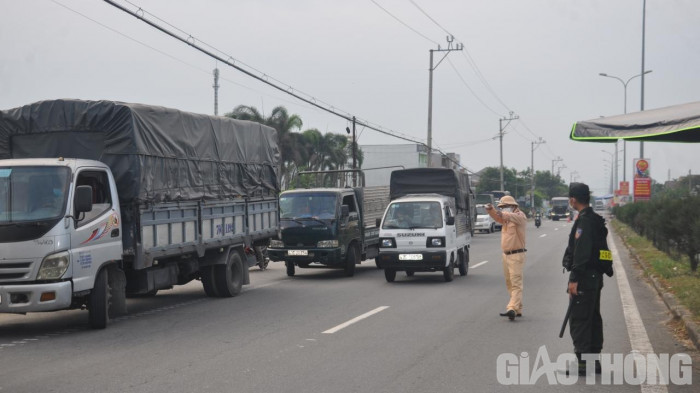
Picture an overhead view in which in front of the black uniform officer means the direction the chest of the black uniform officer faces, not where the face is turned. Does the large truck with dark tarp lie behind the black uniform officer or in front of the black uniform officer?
in front

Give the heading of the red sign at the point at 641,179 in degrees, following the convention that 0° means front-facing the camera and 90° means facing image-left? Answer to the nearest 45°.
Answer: approximately 0°

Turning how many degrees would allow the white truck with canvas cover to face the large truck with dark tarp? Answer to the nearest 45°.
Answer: approximately 45° to its right

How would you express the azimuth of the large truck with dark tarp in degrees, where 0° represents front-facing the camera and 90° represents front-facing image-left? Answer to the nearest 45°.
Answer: approximately 45°

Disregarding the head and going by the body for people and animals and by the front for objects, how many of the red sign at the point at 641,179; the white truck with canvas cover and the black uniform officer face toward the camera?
2

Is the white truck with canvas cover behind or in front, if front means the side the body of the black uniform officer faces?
in front

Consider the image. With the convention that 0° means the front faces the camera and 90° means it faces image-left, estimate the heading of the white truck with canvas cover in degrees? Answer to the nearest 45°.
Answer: approximately 0°

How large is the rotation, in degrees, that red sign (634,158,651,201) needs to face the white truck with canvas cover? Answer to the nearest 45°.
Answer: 0° — it already faces it

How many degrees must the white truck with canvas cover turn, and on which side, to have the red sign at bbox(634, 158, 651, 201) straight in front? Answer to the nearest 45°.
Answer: approximately 135° to its left

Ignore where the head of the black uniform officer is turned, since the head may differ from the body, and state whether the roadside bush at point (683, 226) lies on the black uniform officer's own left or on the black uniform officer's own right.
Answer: on the black uniform officer's own right
